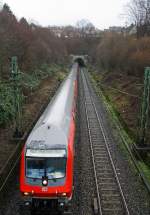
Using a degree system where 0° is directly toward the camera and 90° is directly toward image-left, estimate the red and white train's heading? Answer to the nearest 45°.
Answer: approximately 0°
